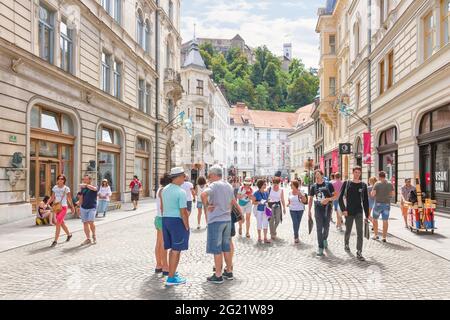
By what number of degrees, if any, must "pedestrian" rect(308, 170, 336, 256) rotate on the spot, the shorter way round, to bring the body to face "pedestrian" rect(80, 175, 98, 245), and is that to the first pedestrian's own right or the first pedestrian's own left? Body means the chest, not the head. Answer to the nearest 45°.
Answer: approximately 90° to the first pedestrian's own right

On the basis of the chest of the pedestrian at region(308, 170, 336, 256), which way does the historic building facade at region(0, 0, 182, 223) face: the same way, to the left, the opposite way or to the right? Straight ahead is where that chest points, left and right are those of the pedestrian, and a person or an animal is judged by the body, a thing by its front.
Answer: to the left

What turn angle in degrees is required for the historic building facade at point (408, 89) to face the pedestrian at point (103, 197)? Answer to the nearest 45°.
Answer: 0° — it already faces them

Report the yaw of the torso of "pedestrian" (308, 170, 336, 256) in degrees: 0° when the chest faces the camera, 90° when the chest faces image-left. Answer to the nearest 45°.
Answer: approximately 0°
